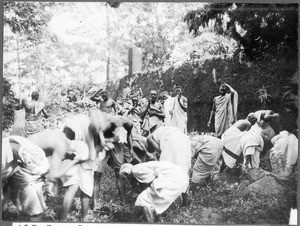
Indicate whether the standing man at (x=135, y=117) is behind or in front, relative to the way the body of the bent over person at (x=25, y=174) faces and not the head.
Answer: behind

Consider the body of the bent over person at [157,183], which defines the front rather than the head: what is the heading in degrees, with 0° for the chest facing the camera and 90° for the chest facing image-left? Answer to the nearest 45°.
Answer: approximately 90°

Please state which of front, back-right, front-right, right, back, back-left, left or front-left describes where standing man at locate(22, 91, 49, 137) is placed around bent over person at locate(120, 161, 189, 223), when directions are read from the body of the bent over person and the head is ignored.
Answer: front

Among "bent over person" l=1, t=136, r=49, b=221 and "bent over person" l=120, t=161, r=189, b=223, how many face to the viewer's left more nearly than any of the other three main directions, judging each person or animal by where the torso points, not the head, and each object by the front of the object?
2

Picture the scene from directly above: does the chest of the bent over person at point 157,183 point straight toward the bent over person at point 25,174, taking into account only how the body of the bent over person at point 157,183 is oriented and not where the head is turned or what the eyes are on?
yes

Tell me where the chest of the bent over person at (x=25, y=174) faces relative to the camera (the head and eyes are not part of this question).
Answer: to the viewer's left
